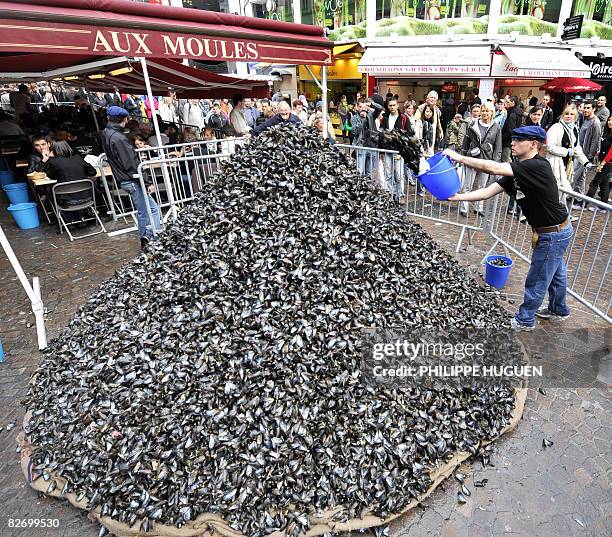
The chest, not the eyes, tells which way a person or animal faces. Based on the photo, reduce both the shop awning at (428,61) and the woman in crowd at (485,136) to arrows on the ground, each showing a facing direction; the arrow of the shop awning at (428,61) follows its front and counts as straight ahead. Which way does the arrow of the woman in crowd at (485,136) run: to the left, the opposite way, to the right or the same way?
the same way

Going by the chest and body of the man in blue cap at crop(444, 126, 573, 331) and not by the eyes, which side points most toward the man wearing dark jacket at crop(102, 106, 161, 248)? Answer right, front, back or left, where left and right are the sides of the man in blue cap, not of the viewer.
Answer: front

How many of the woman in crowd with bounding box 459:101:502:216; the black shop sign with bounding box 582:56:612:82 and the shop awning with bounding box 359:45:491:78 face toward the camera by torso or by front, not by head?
3

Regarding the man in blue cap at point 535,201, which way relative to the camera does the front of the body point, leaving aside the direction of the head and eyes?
to the viewer's left

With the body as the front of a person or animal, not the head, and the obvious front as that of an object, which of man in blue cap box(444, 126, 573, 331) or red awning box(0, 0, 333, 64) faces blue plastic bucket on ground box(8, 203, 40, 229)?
the man in blue cap

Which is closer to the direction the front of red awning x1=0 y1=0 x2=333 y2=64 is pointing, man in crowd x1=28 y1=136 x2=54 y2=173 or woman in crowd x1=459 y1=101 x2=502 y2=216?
the woman in crowd

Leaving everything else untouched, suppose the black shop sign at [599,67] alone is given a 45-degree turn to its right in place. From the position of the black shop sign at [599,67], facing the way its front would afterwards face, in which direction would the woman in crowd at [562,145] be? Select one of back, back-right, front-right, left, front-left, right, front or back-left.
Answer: front-left

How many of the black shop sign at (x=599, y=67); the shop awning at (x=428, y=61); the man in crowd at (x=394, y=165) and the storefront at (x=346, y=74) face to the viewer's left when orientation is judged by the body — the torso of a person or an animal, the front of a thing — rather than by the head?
0

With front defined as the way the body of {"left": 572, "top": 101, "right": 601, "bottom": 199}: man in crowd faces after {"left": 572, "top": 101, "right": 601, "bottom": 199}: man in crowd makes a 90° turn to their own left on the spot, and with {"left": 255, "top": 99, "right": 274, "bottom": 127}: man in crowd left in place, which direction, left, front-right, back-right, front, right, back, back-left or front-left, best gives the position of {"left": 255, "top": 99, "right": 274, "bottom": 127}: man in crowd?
back-right

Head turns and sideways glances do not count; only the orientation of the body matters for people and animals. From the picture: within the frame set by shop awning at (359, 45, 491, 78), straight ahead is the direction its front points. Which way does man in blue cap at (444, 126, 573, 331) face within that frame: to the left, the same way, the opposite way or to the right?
to the right

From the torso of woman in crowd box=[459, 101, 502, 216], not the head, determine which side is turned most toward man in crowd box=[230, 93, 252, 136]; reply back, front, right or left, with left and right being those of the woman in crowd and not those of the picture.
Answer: right

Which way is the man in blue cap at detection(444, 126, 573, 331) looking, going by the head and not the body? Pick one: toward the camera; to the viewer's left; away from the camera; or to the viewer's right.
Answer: to the viewer's left

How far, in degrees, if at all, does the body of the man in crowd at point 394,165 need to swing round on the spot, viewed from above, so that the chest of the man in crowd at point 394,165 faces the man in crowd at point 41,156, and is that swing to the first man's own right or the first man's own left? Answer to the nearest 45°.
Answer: approximately 90° to the first man's own right

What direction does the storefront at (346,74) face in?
toward the camera

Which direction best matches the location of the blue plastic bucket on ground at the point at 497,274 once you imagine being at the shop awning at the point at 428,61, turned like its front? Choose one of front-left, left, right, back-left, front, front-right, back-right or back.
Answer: front

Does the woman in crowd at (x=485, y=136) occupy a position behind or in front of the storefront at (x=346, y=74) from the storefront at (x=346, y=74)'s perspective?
in front

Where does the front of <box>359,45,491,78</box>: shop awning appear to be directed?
toward the camera

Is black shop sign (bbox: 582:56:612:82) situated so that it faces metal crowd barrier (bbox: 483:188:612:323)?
yes

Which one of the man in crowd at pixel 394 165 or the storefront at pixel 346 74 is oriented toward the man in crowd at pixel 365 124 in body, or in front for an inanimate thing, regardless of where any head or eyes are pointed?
the storefront

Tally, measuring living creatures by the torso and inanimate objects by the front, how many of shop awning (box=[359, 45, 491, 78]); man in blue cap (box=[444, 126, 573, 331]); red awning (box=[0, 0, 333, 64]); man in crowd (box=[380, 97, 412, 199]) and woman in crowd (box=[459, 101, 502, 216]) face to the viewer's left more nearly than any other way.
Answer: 1

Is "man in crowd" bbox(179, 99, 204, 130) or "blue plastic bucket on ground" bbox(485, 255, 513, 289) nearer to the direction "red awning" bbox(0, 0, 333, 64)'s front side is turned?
the blue plastic bucket on ground

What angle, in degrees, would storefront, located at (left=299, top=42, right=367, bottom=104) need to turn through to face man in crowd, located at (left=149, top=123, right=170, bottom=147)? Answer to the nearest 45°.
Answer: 0° — it already faces them
